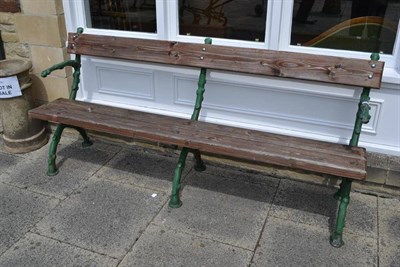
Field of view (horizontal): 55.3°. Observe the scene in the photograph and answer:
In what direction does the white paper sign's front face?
toward the camera

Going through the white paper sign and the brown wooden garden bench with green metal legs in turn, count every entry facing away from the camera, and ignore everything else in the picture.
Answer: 0

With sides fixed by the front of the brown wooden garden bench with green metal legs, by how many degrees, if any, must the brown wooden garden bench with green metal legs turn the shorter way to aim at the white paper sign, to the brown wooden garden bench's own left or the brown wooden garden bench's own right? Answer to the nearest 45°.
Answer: approximately 45° to the brown wooden garden bench's own right

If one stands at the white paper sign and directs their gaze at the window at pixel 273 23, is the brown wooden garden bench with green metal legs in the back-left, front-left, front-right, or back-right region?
front-right

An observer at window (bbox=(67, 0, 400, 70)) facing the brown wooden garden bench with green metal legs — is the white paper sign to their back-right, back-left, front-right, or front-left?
front-right

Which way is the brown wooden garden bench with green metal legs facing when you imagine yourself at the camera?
facing the viewer and to the left of the viewer
